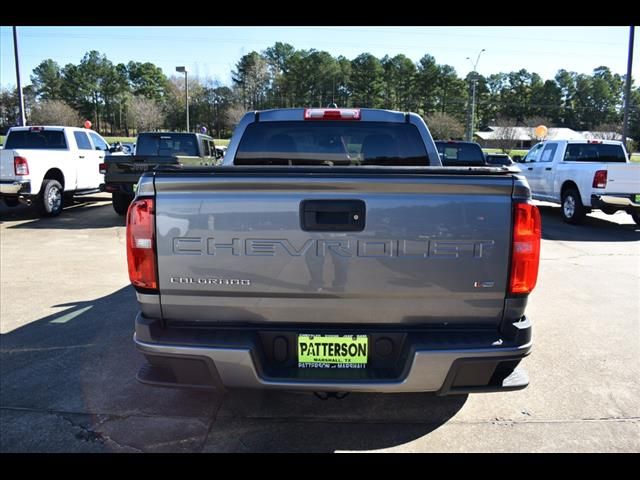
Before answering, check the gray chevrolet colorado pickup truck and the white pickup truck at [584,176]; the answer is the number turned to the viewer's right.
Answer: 0

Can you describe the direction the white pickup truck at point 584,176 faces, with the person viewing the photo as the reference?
facing away from the viewer and to the left of the viewer

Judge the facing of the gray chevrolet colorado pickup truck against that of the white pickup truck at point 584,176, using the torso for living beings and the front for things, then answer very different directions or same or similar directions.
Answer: same or similar directions

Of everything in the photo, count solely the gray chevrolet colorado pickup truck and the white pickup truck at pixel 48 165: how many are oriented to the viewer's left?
0

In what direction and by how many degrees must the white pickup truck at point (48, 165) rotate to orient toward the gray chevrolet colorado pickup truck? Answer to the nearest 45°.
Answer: approximately 135° to its right

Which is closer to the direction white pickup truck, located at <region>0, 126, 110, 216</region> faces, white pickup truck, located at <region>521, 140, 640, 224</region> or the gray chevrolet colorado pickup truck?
the white pickup truck

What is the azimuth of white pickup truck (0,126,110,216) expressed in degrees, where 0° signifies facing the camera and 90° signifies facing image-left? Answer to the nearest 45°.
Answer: approximately 225°

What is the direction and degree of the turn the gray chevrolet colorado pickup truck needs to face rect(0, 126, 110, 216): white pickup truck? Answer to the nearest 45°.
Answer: approximately 45° to its left

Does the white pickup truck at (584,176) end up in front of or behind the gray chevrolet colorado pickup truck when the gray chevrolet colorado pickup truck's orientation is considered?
in front

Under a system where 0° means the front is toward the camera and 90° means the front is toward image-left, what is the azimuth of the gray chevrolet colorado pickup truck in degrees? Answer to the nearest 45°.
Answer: approximately 180°

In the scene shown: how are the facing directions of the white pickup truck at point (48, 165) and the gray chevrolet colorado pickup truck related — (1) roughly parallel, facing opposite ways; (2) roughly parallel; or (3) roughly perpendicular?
roughly parallel

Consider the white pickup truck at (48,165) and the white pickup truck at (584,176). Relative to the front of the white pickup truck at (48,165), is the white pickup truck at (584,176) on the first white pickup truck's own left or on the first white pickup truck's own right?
on the first white pickup truck's own right

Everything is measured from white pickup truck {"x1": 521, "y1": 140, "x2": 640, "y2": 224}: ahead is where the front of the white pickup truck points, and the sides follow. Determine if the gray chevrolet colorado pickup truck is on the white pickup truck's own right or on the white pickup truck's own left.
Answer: on the white pickup truck's own left

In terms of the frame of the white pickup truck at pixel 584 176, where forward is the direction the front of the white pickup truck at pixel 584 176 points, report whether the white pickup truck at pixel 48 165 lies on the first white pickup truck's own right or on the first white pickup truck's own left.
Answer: on the first white pickup truck's own left
